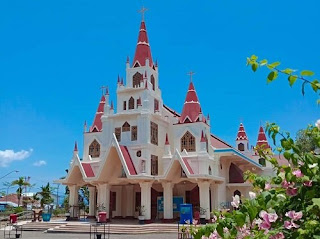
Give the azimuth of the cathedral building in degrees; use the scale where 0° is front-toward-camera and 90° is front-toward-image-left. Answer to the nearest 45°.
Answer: approximately 45°
